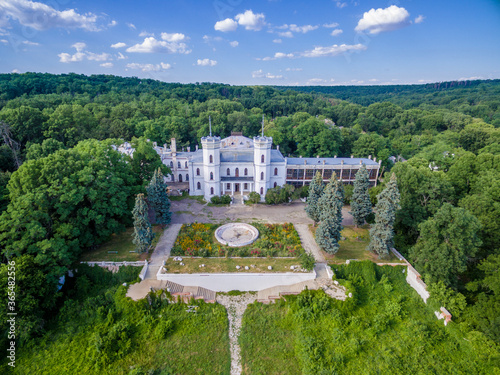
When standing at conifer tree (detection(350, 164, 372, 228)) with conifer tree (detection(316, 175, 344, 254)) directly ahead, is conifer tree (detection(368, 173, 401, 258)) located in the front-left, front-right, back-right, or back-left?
front-left

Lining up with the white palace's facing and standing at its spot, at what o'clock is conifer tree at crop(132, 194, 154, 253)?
The conifer tree is roughly at 1 o'clock from the white palace.

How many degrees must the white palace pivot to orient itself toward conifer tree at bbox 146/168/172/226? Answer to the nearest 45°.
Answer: approximately 45° to its right

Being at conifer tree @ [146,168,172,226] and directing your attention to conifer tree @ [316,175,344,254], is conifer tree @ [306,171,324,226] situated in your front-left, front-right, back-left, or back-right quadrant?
front-left

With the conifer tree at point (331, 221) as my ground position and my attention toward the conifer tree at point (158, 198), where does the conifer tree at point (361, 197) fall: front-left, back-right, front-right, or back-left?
back-right

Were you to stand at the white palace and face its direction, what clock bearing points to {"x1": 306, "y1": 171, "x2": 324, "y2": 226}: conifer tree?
The conifer tree is roughly at 11 o'clock from the white palace.

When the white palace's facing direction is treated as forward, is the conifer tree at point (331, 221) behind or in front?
in front

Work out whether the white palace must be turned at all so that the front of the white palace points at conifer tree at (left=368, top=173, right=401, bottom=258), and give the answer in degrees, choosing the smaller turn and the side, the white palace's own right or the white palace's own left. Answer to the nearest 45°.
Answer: approximately 45° to the white palace's own left

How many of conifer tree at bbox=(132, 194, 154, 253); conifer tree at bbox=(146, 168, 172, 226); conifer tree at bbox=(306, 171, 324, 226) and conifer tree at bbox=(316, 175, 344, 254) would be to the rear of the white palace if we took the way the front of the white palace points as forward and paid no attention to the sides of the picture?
0

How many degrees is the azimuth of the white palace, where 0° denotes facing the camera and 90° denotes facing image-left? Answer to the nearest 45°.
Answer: approximately 0°

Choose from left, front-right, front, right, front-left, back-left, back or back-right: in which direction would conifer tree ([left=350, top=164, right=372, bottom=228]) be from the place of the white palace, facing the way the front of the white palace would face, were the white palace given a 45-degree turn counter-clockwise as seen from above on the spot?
front

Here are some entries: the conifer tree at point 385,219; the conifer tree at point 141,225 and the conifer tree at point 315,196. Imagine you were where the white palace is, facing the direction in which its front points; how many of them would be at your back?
0
